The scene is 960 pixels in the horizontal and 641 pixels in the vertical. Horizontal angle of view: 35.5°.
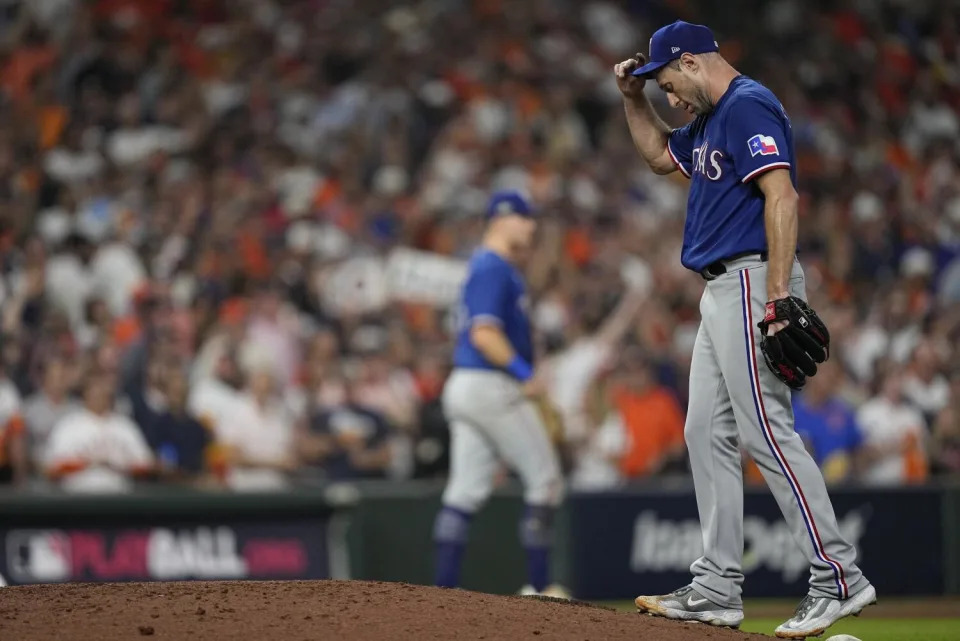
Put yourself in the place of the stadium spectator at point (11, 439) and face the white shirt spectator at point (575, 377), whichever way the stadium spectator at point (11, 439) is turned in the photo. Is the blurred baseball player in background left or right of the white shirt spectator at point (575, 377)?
right

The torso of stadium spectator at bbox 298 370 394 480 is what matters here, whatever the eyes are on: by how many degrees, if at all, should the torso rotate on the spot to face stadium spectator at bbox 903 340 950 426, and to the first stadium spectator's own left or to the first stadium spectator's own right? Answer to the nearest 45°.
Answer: approximately 90° to the first stadium spectator's own left

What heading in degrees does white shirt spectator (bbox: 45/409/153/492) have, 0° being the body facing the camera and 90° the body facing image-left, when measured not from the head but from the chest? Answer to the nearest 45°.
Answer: approximately 0°

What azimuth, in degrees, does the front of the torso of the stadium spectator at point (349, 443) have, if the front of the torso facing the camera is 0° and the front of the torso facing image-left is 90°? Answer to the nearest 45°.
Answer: approximately 0°

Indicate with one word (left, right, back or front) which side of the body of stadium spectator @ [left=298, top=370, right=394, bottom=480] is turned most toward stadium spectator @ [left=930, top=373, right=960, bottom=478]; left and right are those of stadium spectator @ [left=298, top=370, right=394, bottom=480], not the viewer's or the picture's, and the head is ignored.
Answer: left

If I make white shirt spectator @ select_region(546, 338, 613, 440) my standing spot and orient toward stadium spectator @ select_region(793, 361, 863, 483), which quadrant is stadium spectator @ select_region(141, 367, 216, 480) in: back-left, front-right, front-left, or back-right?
back-right

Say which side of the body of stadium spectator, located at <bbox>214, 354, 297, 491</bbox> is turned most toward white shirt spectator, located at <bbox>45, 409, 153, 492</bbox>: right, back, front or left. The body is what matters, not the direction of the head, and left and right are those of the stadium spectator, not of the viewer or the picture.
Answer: right

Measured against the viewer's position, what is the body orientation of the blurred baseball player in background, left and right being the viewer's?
facing to the right of the viewer
